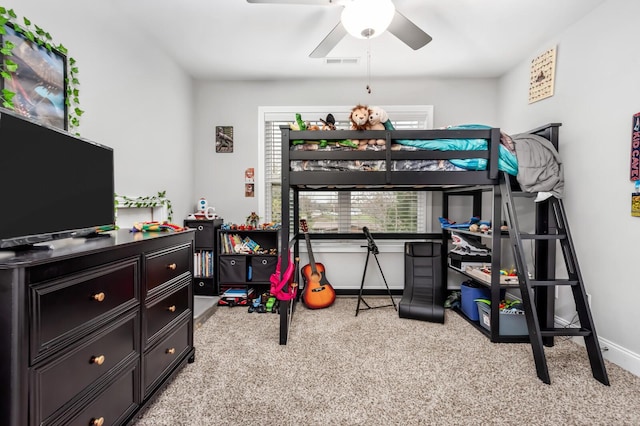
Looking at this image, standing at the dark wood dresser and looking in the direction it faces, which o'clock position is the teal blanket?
The teal blanket is roughly at 11 o'clock from the dark wood dresser.

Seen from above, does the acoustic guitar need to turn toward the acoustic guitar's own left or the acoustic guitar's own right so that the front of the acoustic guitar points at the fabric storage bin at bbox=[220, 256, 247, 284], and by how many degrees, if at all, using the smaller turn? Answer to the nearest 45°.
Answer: approximately 90° to the acoustic guitar's own right

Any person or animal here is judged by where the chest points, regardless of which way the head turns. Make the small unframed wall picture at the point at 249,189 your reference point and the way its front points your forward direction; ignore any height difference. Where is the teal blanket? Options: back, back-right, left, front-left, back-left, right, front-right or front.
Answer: front-left

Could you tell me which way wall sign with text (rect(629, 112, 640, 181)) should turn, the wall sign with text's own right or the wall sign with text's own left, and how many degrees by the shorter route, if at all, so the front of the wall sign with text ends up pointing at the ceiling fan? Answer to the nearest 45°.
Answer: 0° — it already faces it

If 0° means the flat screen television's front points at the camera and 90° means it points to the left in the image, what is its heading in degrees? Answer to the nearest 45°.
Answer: approximately 315°

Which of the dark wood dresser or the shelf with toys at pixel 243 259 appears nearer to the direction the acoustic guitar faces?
the dark wood dresser

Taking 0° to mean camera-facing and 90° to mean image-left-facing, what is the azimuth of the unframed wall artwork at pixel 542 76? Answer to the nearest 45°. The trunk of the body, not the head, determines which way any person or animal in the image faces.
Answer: approximately 45°

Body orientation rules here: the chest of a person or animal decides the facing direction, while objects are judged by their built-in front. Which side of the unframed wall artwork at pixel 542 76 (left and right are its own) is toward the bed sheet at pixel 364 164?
front

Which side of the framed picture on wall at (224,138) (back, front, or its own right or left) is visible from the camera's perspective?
front

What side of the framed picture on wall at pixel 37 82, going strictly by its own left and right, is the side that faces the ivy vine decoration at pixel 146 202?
left

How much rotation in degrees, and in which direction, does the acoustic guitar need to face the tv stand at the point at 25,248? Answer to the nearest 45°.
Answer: approximately 45° to its right

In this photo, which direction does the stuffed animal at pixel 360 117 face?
toward the camera

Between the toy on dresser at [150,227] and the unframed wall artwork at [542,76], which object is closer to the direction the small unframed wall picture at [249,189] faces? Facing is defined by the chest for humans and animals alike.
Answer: the toy on dresser

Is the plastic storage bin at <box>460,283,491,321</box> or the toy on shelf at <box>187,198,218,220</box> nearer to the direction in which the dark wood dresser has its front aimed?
the plastic storage bin
